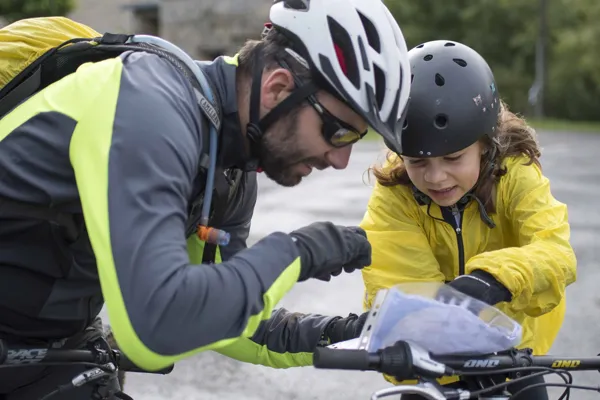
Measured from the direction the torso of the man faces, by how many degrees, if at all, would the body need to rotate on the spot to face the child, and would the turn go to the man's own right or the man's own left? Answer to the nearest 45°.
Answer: approximately 45° to the man's own left

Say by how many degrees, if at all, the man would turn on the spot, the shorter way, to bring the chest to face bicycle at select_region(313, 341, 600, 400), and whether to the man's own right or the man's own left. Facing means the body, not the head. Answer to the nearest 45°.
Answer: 0° — they already face it

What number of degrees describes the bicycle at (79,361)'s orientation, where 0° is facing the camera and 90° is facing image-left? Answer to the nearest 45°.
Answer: approximately 0°

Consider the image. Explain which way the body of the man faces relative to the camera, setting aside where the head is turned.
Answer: to the viewer's right

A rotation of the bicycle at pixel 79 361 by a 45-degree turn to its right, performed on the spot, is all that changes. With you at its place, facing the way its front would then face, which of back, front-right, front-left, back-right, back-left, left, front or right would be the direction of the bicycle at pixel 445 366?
left
